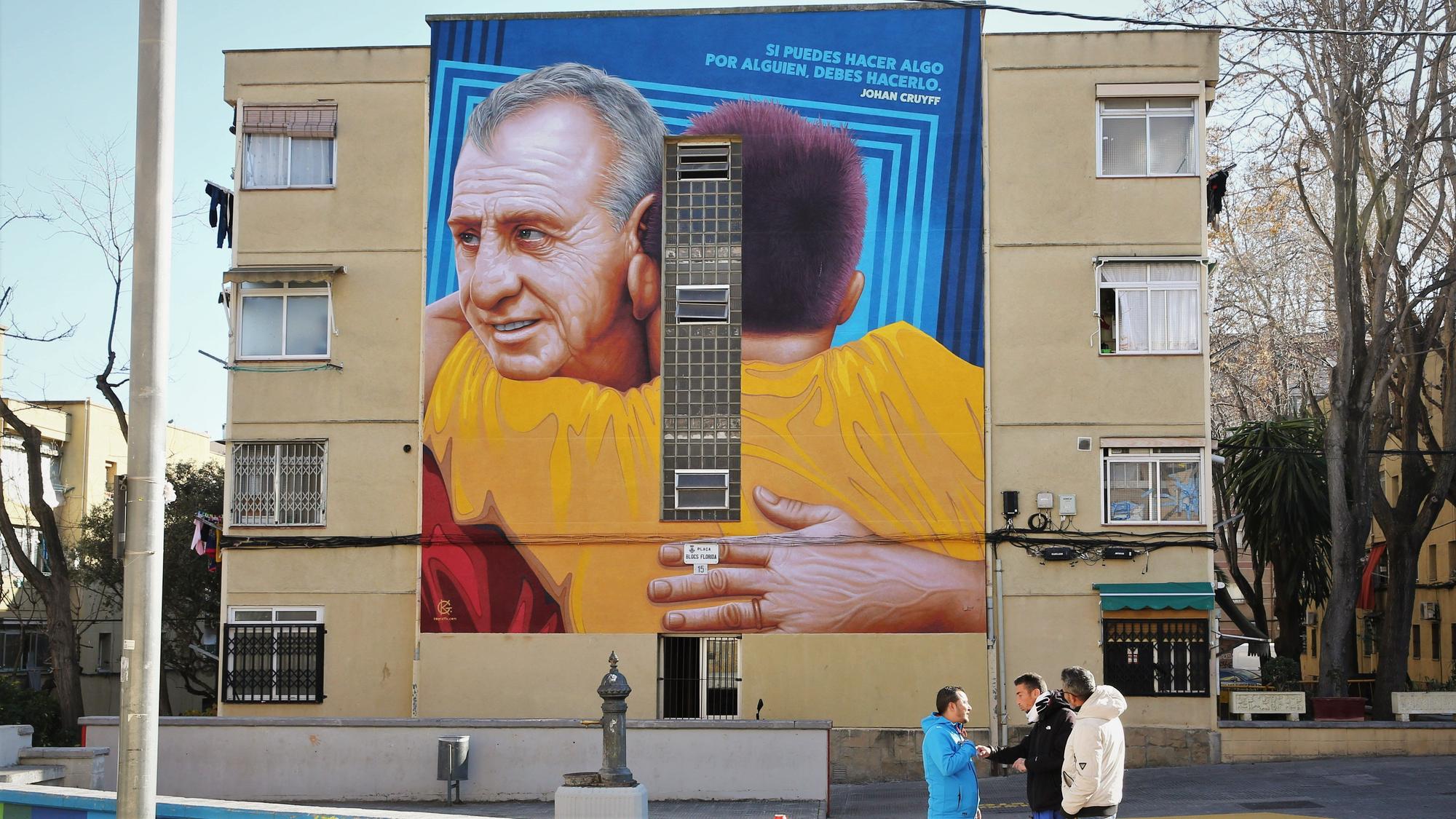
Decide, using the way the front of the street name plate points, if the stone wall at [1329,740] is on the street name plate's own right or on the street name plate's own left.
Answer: on the street name plate's own left

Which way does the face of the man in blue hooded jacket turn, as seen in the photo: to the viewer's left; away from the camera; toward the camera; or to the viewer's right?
to the viewer's right

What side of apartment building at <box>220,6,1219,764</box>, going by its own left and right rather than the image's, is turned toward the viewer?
front

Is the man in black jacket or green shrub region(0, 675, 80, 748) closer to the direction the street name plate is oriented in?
the man in black jacket

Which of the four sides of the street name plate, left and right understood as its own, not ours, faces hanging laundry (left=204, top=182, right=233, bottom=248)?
right

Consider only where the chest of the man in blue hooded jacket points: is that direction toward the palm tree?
no

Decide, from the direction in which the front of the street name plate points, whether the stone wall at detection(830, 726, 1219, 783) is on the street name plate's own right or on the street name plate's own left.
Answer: on the street name plate's own left

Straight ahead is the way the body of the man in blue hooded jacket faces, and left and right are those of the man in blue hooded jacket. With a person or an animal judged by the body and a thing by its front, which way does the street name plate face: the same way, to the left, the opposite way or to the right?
to the right

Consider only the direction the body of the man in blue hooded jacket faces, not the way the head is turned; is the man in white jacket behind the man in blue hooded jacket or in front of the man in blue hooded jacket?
in front

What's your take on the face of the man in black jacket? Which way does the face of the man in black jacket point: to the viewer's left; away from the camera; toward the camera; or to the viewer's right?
to the viewer's left

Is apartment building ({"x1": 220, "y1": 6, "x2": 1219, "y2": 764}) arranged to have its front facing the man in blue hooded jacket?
yes

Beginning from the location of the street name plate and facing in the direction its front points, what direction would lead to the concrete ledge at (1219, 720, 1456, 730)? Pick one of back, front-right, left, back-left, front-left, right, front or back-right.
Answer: left

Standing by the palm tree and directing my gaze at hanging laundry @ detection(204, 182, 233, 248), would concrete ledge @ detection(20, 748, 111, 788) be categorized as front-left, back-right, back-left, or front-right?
front-left

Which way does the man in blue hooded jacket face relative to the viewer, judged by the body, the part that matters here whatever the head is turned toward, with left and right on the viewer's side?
facing to the right of the viewer

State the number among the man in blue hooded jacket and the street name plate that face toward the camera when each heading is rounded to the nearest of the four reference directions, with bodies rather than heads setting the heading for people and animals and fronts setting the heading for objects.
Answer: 1

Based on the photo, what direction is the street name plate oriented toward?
toward the camera
